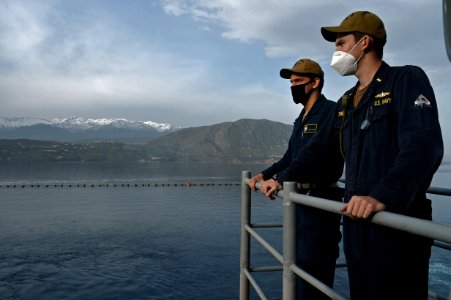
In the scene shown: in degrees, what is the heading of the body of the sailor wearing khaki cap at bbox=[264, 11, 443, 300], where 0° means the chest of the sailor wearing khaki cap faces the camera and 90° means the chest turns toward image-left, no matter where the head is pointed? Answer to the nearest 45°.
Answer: approximately 45°

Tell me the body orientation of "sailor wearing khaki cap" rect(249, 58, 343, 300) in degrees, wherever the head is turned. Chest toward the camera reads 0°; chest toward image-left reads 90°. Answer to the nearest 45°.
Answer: approximately 45°

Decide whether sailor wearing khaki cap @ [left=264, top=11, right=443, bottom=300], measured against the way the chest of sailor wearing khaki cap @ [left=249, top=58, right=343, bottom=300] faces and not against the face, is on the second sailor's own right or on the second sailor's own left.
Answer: on the second sailor's own left

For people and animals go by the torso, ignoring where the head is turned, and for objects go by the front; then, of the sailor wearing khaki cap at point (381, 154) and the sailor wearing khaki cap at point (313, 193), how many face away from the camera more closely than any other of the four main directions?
0
